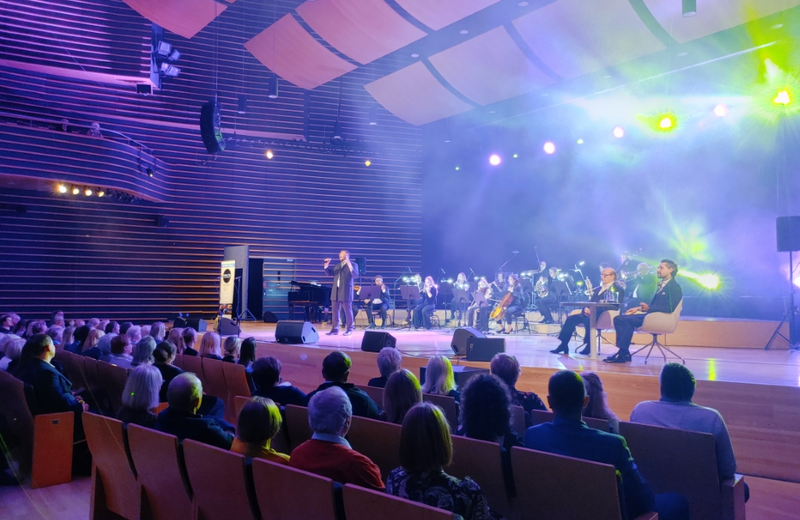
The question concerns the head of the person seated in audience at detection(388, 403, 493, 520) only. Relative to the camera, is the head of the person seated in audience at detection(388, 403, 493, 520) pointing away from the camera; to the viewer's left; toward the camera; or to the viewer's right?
away from the camera

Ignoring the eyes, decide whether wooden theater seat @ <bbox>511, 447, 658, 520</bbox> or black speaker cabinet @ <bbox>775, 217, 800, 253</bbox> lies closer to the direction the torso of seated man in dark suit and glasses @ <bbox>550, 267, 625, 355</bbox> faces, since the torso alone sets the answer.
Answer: the wooden theater seat

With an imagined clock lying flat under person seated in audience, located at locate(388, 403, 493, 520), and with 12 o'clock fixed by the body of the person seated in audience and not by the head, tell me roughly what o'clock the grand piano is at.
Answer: The grand piano is roughly at 10 o'clock from the person seated in audience.

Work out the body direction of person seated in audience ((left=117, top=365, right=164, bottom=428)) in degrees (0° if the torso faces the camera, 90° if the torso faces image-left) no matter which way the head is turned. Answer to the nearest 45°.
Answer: approximately 225°

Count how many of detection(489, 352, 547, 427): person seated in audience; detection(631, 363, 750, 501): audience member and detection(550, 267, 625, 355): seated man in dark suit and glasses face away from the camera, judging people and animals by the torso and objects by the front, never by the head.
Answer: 2

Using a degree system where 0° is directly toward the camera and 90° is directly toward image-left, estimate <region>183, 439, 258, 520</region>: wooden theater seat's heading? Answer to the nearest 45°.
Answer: approximately 225°

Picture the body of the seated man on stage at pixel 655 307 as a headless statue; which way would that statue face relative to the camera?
to the viewer's left

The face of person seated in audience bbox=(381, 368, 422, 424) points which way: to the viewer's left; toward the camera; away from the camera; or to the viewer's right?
away from the camera

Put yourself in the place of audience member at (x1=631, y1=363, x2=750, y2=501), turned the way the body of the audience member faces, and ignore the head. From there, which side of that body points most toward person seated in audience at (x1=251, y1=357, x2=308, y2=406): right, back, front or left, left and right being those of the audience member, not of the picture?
left

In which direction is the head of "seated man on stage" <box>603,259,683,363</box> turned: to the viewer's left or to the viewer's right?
to the viewer's left

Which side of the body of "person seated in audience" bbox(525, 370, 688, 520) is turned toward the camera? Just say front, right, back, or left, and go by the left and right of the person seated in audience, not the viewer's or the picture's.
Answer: back

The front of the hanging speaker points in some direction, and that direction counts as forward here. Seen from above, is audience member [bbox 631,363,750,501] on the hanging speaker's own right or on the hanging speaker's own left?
on the hanging speaker's own left

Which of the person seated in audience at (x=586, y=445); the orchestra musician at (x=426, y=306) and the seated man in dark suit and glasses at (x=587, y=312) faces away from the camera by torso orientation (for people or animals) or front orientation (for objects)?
the person seated in audience

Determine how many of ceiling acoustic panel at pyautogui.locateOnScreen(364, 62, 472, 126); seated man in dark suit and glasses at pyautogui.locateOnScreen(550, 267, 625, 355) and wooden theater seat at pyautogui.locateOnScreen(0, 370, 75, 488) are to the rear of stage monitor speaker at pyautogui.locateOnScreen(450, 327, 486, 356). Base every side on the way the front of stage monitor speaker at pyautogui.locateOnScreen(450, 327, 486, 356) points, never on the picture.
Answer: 1

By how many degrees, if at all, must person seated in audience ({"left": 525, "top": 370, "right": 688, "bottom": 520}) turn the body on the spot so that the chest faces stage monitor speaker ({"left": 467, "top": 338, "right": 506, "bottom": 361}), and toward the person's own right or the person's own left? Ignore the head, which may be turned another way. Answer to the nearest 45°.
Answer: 0° — they already face it

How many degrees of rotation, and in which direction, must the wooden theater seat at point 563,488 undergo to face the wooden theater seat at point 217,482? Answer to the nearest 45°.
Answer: approximately 135° to its left

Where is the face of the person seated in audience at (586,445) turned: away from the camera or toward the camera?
away from the camera

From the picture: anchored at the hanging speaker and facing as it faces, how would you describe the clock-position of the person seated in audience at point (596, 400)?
The person seated in audience is roughly at 10 o'clock from the hanging speaker.

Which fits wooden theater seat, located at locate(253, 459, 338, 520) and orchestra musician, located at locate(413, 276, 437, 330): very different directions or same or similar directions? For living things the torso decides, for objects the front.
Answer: very different directions
